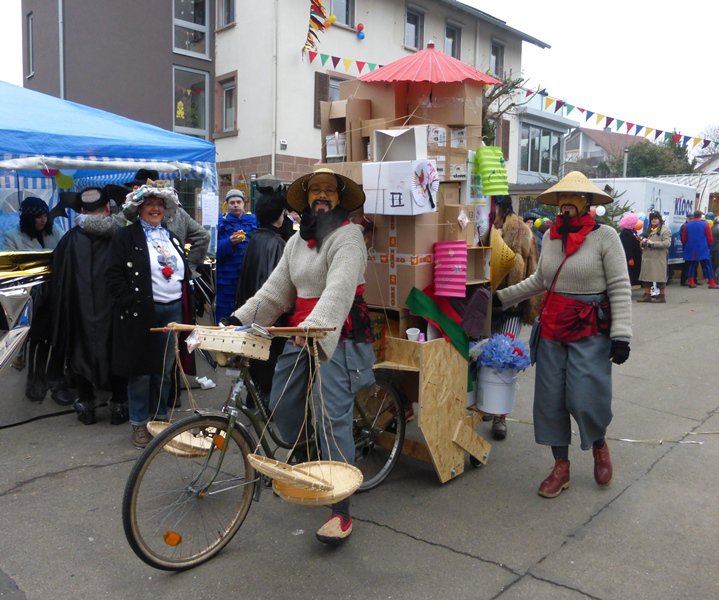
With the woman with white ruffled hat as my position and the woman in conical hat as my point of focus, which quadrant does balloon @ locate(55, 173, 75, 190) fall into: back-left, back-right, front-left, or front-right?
back-left

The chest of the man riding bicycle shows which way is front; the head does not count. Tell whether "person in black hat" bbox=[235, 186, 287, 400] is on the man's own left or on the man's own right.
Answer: on the man's own right

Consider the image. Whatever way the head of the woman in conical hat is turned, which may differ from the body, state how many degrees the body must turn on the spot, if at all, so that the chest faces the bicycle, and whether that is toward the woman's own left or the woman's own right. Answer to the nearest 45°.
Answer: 0° — they already face it

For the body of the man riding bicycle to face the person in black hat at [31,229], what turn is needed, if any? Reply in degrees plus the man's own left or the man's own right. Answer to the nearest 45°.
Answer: approximately 90° to the man's own right

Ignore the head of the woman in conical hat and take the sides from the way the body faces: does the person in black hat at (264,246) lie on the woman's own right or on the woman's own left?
on the woman's own right

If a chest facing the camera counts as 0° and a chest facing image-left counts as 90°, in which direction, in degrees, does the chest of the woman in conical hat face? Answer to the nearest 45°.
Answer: approximately 45°

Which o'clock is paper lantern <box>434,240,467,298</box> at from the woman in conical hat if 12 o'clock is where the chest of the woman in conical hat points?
The paper lantern is roughly at 3 o'clock from the woman in conical hat.
